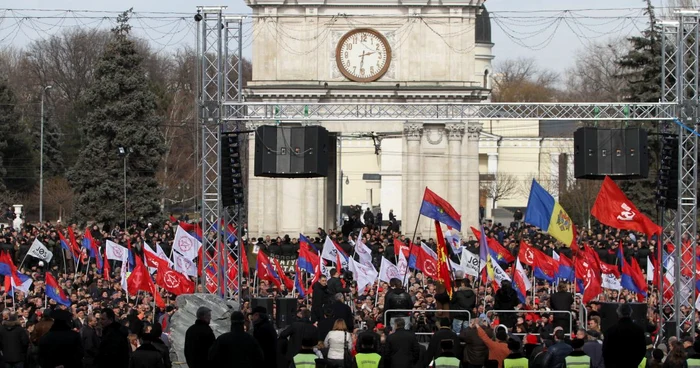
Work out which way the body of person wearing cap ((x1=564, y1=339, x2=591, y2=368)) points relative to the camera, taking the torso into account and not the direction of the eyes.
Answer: away from the camera

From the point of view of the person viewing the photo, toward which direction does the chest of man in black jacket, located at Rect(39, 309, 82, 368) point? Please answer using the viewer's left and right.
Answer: facing away from the viewer

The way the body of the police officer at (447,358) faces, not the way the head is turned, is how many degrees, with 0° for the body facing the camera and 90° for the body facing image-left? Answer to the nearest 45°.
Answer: approximately 180°

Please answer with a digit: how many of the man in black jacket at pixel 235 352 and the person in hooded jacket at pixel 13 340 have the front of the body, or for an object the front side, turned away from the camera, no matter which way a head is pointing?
2

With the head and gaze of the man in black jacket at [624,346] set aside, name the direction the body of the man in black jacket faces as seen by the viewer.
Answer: away from the camera

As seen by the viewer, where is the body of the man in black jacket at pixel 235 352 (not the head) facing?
away from the camera

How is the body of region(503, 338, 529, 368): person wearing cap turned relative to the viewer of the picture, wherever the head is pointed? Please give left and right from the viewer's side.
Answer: facing away from the viewer

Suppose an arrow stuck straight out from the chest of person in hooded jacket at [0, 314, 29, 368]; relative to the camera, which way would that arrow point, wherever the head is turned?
away from the camera

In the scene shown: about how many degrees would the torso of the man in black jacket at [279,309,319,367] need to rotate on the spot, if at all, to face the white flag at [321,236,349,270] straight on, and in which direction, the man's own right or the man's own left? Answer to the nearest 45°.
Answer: approximately 45° to the man's own left

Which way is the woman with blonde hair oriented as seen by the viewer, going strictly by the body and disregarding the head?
away from the camera
